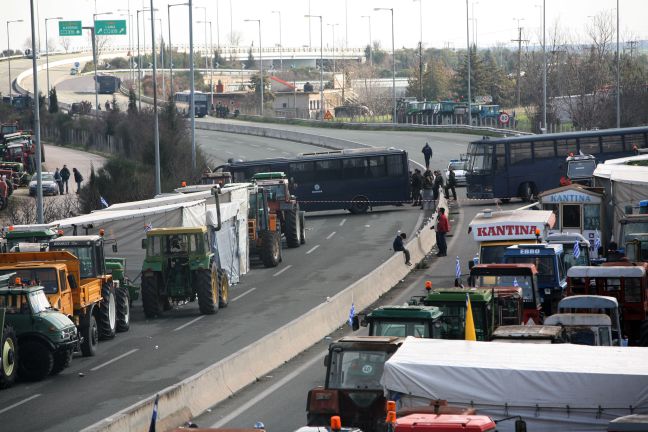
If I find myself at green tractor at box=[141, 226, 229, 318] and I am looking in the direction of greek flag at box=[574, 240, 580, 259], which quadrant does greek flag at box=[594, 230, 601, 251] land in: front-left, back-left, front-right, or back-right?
front-left

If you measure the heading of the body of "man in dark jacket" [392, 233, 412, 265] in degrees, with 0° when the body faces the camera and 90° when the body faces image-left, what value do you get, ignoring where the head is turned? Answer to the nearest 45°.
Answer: approximately 270°

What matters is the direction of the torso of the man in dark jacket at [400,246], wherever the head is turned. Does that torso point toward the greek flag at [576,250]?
no

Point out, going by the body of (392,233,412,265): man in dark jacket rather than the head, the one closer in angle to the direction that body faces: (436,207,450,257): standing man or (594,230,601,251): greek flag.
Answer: the greek flag
